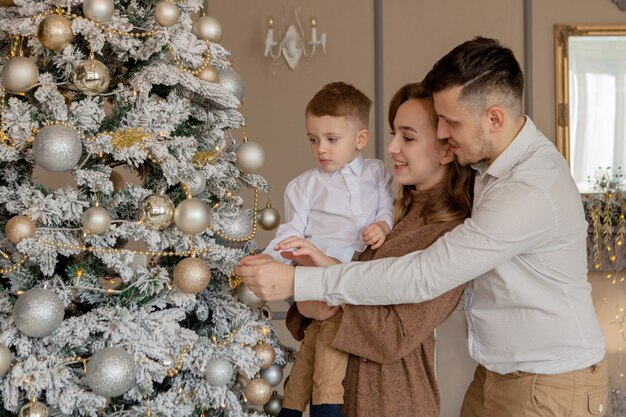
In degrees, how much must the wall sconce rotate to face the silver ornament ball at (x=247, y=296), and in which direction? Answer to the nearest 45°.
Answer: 0° — it already faces it

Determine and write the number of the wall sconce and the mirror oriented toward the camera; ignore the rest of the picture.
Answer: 2

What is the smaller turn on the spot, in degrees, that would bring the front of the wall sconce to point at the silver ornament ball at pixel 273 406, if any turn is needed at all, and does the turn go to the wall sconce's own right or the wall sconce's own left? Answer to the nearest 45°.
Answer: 0° — it already faces it

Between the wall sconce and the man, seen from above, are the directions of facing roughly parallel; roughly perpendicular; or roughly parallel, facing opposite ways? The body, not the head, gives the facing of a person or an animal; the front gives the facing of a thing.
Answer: roughly perpendicular

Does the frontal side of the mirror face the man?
yes

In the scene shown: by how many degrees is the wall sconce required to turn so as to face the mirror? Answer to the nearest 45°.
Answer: approximately 90° to its left

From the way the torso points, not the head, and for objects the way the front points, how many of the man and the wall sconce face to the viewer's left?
1

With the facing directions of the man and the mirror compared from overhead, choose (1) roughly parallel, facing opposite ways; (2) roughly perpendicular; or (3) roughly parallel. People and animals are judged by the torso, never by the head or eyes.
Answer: roughly perpendicular

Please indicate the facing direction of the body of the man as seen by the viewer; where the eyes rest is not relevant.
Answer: to the viewer's left
